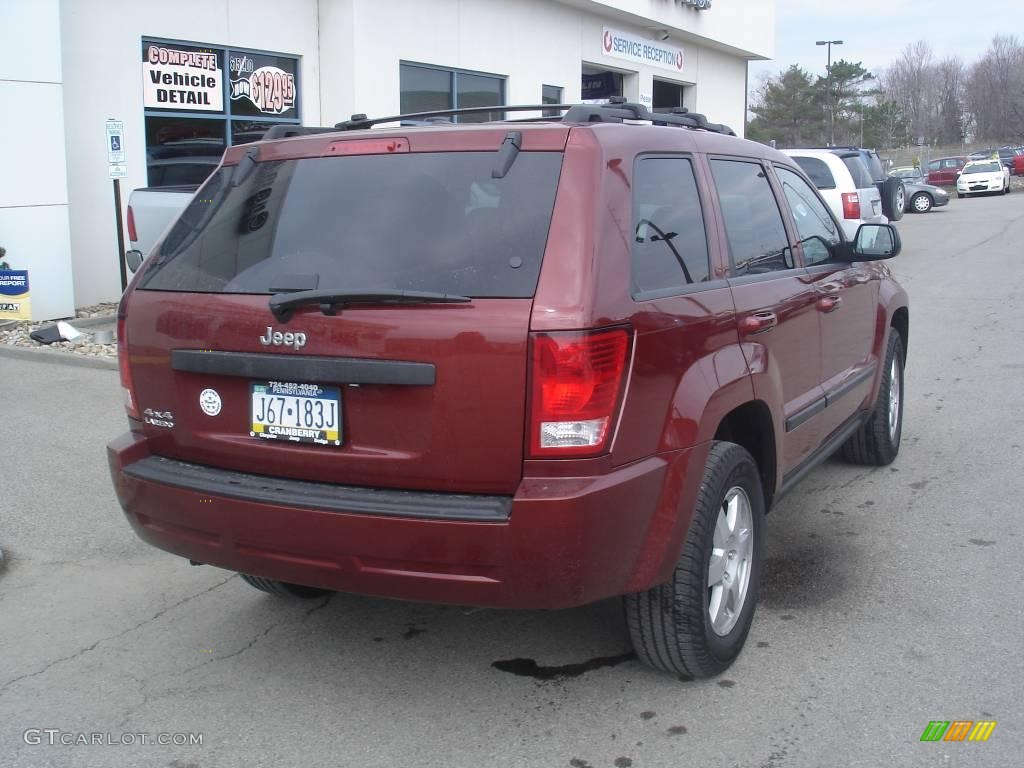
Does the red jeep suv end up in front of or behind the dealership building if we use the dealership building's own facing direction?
in front

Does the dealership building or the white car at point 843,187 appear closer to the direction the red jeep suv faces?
the white car

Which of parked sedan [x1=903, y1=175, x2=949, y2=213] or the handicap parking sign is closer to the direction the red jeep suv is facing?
the parked sedan

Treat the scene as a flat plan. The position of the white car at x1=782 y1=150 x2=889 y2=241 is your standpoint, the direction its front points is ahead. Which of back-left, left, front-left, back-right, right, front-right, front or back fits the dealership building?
left

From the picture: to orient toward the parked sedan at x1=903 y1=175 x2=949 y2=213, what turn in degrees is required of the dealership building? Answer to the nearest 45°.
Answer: approximately 90° to its left

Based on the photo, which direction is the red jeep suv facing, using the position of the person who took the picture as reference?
facing away from the viewer and to the right of the viewer

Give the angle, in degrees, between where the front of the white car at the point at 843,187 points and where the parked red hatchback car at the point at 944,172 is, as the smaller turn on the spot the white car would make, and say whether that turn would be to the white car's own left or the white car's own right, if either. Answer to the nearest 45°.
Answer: approximately 45° to the white car's own right

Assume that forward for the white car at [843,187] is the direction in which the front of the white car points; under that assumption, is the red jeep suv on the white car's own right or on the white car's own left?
on the white car's own left

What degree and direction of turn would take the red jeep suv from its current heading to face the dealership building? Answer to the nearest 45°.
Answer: approximately 45° to its left

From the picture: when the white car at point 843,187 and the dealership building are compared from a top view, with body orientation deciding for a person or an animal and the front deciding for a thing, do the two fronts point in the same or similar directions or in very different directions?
very different directions

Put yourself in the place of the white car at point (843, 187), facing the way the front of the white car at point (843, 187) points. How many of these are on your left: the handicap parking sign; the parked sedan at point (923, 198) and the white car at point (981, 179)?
1

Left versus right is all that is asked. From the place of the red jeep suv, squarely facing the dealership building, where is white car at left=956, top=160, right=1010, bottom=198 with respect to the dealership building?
right

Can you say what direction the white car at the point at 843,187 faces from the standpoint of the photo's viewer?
facing away from the viewer and to the left of the viewer
